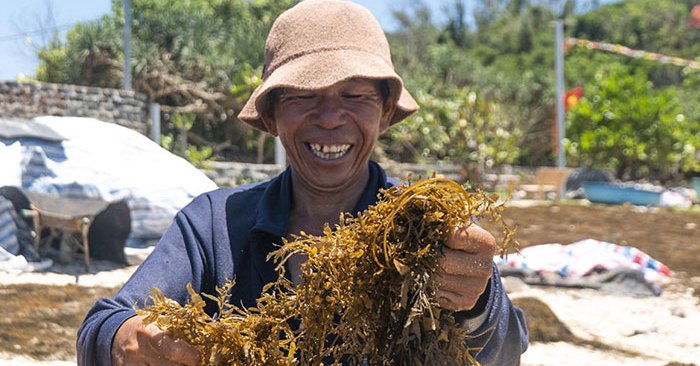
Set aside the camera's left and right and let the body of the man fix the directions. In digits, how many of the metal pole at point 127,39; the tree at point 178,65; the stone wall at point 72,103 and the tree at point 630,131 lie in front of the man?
0

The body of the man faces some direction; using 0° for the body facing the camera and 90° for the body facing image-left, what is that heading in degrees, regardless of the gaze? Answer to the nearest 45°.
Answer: approximately 0°

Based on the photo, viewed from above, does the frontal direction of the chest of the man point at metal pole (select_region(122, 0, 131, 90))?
no

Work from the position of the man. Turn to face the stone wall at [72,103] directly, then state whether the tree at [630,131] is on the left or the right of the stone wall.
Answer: right

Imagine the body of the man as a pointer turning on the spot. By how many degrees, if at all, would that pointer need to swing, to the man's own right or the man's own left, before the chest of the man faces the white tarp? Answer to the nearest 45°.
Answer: approximately 180°

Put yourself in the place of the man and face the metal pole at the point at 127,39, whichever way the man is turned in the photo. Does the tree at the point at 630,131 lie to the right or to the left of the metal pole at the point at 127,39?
right

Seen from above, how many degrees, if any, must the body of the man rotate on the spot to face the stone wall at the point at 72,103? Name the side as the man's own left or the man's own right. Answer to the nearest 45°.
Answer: approximately 180°

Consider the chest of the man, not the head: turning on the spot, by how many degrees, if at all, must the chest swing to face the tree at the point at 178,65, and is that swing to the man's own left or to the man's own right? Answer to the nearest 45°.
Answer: approximately 180°

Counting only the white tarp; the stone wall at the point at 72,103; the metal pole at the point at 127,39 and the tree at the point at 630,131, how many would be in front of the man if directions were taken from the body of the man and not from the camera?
0

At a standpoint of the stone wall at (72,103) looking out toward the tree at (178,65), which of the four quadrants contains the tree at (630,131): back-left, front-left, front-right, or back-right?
front-right

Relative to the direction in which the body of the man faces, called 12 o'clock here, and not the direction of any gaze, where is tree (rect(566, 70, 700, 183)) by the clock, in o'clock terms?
The tree is roughly at 7 o'clock from the man.

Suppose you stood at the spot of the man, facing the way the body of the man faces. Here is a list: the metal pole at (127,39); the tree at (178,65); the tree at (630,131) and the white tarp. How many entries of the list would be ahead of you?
0

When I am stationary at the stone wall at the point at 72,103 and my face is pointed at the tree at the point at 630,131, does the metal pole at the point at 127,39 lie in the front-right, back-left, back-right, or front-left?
front-left

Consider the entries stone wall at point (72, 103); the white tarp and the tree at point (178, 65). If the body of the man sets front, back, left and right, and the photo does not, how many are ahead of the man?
0

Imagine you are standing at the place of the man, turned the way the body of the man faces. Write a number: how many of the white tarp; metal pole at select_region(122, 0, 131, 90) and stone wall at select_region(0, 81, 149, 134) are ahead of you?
0

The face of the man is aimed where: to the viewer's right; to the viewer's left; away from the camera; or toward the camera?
toward the camera
